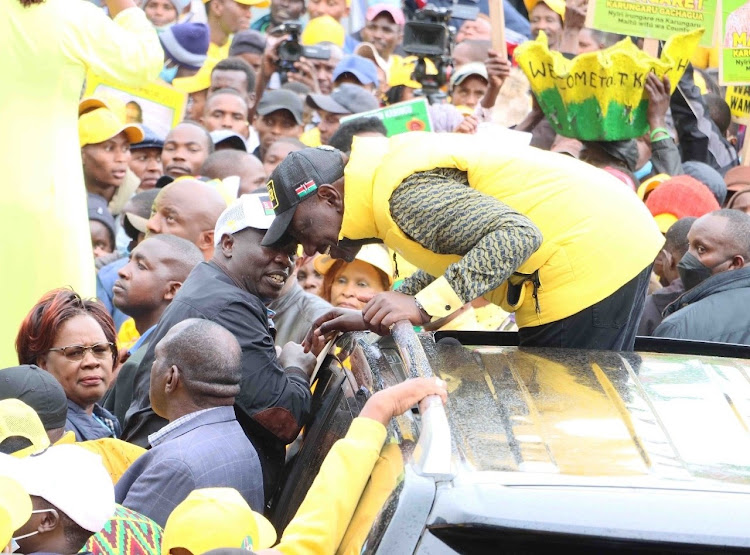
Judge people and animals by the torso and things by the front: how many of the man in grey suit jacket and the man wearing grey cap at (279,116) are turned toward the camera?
1

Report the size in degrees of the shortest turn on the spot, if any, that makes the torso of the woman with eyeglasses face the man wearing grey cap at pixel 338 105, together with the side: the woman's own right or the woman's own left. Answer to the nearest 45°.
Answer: approximately 90° to the woman's own left

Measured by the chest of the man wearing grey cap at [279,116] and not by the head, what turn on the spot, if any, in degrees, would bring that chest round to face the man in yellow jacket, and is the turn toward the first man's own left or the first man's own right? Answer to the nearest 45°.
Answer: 0° — they already face them

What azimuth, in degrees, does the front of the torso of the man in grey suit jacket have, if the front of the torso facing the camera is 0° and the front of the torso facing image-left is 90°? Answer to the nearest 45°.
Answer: approximately 135°

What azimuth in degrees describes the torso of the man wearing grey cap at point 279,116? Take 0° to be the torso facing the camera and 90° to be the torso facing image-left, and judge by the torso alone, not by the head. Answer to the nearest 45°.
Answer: approximately 0°

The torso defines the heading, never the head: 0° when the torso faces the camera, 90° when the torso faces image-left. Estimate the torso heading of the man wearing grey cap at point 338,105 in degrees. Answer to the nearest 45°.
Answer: approximately 45°
